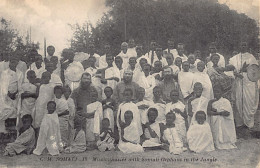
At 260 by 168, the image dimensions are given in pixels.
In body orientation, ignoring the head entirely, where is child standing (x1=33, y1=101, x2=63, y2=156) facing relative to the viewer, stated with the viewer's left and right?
facing the viewer

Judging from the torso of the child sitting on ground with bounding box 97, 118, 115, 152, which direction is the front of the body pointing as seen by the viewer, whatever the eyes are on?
toward the camera

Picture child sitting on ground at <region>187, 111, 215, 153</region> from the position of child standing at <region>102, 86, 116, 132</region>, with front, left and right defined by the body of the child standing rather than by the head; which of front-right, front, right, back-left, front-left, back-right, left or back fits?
left

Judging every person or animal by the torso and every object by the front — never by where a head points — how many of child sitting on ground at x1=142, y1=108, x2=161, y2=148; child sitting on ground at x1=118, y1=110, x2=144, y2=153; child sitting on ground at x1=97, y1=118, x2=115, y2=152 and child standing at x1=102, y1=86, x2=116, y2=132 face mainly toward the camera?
4

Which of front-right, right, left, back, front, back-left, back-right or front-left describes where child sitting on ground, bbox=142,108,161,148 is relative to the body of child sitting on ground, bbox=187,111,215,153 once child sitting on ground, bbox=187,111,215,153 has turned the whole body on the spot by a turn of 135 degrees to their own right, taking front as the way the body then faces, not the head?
front-left

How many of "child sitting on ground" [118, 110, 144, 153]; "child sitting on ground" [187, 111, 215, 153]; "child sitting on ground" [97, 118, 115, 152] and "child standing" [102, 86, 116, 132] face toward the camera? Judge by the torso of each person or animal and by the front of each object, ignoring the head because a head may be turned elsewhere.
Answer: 4

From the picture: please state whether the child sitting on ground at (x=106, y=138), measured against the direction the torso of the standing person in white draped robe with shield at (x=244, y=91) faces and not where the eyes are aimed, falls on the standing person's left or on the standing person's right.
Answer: on the standing person's right

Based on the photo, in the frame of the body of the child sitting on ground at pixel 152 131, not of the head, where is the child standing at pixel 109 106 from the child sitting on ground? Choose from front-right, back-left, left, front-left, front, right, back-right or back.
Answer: right

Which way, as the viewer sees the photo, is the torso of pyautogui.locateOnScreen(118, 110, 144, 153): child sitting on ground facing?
toward the camera

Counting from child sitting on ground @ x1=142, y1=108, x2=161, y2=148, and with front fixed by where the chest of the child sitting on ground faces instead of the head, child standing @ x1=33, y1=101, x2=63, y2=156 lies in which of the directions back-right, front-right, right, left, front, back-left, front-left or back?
right

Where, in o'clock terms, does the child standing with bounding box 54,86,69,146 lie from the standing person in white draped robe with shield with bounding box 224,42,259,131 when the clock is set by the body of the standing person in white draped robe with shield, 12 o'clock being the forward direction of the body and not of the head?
The child standing is roughly at 2 o'clock from the standing person in white draped robe with shield.

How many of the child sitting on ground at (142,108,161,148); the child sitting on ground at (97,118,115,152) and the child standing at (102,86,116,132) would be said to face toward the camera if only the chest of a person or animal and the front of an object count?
3

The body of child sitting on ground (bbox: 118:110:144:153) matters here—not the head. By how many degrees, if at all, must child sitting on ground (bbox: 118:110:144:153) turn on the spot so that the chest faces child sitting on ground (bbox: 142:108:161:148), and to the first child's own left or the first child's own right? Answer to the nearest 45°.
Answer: approximately 90° to the first child's own left
